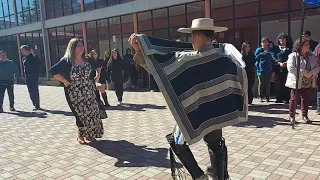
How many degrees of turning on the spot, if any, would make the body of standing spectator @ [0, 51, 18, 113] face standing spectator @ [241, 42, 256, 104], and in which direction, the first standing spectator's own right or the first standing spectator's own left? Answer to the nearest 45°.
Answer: approximately 45° to the first standing spectator's own left

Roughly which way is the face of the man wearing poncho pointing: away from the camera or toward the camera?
away from the camera

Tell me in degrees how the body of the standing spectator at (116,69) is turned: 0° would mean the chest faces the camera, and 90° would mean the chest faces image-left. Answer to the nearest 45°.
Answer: approximately 0°

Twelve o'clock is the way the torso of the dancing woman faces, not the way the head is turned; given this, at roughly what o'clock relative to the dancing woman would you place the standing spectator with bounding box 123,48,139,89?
The standing spectator is roughly at 8 o'clock from the dancing woman.

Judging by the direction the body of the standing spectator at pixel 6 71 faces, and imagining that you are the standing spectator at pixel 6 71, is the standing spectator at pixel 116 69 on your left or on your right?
on your left

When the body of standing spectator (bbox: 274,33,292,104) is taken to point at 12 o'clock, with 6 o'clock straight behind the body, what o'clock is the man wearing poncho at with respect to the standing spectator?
The man wearing poncho is roughly at 12 o'clock from the standing spectator.

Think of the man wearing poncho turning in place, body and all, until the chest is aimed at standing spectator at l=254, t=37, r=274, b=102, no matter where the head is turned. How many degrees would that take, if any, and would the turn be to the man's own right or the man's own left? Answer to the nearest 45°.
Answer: approximately 45° to the man's own right

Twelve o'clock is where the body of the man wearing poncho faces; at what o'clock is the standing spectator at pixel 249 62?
The standing spectator is roughly at 2 o'clock from the man wearing poncho.

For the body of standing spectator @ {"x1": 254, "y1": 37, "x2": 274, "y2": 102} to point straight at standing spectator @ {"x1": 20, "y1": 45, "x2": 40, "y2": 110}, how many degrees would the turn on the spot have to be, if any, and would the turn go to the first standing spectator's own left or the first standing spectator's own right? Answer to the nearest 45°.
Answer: approximately 90° to the first standing spectator's own right

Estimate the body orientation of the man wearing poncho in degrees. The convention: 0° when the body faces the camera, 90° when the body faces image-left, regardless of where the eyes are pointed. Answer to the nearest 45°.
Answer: approximately 135°

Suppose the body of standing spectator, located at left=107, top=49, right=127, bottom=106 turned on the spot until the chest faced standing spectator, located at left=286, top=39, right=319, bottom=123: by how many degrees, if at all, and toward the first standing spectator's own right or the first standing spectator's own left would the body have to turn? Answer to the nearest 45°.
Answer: approximately 45° to the first standing spectator's own left

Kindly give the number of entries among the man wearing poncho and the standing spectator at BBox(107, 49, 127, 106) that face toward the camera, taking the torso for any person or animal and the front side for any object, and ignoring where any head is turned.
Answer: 1

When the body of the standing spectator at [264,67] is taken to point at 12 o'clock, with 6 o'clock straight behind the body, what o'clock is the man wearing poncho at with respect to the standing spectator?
The man wearing poncho is roughly at 12 o'clock from the standing spectator.

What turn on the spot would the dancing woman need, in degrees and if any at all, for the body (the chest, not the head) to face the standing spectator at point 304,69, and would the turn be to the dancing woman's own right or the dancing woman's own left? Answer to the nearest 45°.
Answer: approximately 45° to the dancing woman's own left

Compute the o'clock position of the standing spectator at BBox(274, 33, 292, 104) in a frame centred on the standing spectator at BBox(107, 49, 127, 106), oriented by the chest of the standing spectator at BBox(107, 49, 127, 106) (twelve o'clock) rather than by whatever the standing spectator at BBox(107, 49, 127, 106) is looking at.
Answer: the standing spectator at BBox(274, 33, 292, 104) is roughly at 10 o'clock from the standing spectator at BBox(107, 49, 127, 106).
